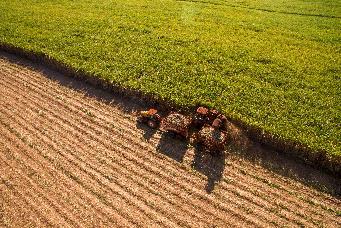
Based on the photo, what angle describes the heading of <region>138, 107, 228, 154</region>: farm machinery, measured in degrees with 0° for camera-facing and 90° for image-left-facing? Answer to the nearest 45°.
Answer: approximately 135°

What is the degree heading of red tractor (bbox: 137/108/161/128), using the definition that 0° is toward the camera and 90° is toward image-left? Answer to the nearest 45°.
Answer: approximately 135°
